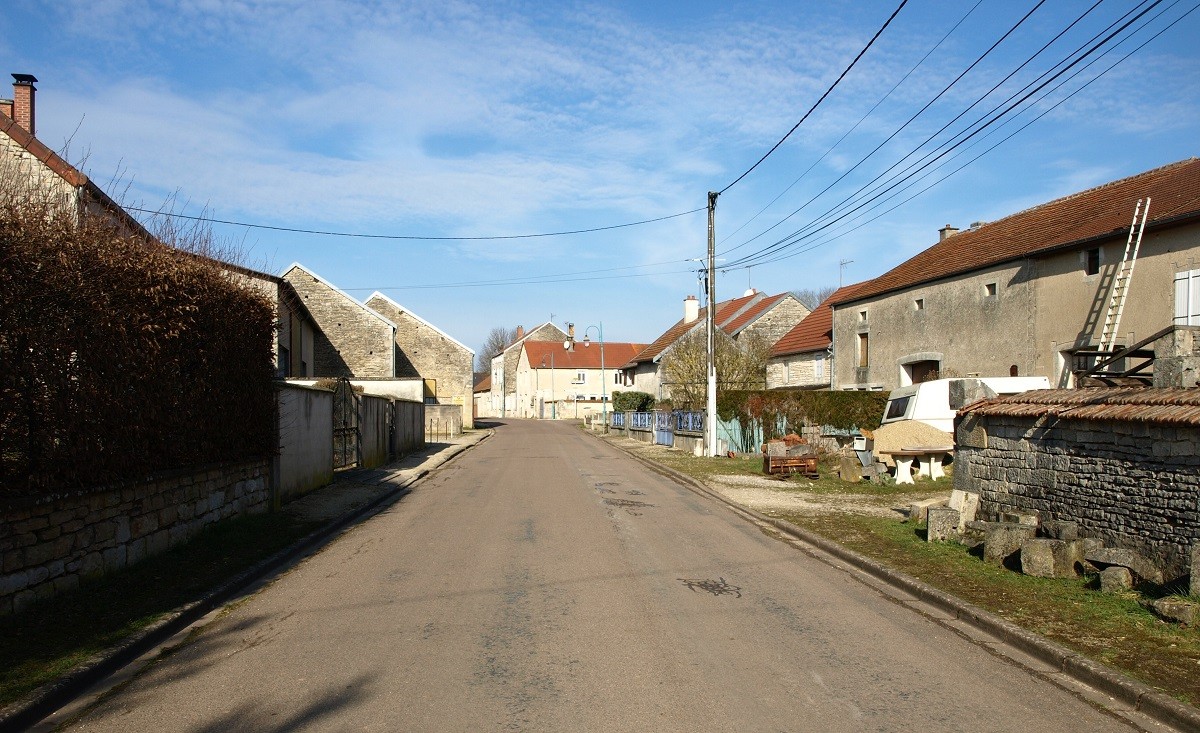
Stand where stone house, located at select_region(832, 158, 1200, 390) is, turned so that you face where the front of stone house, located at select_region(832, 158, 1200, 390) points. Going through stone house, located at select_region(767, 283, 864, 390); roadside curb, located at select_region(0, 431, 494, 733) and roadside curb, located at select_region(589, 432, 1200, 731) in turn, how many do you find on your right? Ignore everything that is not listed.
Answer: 1

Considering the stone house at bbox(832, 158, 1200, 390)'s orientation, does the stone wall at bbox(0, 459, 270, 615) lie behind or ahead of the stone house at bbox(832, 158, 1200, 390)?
ahead

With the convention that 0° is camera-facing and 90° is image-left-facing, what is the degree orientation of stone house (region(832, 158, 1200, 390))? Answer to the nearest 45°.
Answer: approximately 45°

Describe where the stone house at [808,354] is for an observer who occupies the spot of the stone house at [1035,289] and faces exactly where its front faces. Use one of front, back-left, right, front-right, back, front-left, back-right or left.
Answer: right

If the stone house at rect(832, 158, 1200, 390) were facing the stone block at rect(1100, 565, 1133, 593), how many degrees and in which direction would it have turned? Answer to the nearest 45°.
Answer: approximately 45° to its left

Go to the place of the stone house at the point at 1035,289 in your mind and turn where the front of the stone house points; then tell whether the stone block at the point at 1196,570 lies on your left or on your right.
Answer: on your left

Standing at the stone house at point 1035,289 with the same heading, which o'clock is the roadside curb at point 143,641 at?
The roadside curb is roughly at 11 o'clock from the stone house.

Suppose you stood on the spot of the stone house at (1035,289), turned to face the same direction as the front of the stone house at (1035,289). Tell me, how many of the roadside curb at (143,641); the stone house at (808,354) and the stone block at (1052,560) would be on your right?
1

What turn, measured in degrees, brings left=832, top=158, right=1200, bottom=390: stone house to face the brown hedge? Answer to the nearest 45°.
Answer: approximately 45° to its left

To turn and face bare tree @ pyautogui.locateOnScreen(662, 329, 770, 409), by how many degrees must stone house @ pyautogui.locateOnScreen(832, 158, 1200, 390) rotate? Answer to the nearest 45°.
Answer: approximately 90° to its right

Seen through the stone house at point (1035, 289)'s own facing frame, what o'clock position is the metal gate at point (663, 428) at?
The metal gate is roughly at 2 o'clock from the stone house.
